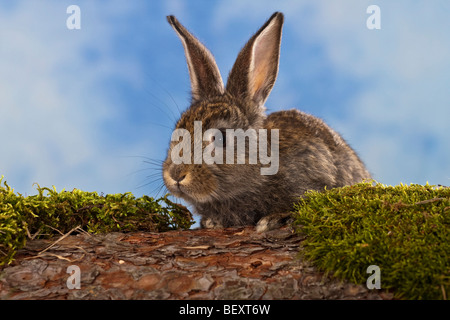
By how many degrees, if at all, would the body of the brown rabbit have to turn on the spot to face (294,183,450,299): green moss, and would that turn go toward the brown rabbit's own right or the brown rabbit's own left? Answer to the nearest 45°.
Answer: approximately 90° to the brown rabbit's own left

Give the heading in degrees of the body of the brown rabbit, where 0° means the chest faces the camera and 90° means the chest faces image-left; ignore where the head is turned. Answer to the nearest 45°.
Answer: approximately 45°
